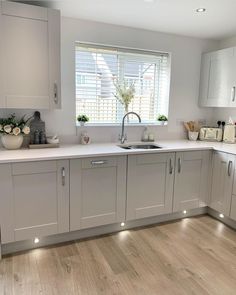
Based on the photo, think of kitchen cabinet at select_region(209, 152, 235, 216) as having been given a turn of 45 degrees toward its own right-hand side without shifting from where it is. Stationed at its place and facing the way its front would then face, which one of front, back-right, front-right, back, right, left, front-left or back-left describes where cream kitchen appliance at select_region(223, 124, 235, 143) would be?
right

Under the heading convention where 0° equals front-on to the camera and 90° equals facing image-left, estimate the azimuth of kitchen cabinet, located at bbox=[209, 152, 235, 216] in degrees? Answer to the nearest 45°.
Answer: approximately 45°

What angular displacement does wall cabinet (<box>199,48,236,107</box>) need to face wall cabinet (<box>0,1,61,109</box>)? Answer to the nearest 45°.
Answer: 0° — it already faces it

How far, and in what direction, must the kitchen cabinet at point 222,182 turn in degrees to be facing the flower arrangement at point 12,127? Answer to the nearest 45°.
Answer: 0° — it already faces it

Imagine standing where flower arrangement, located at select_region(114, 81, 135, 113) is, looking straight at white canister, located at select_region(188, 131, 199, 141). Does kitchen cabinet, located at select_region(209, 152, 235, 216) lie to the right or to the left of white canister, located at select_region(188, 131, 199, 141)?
right

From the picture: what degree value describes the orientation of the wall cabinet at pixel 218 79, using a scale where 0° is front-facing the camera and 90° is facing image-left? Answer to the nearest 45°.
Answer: approximately 45°

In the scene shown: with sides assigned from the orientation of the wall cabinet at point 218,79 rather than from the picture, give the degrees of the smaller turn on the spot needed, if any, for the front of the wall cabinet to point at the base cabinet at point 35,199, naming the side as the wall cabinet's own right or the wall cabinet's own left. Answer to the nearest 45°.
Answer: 0° — it already faces it
